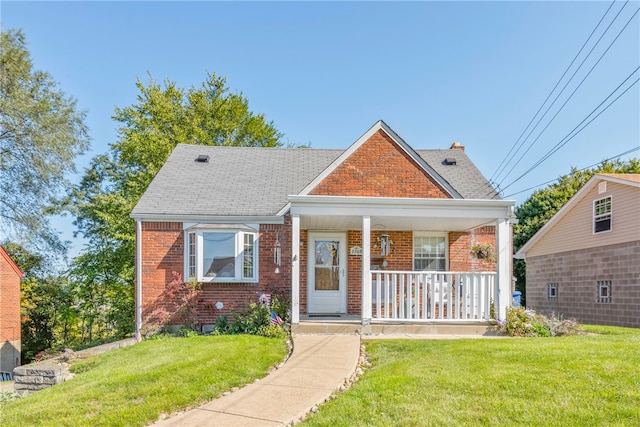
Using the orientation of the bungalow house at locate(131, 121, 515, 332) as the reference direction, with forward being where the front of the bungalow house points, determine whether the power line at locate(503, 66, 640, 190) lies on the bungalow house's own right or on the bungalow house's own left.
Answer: on the bungalow house's own left

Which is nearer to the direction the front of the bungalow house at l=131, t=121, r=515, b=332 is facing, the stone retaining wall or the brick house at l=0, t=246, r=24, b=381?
the stone retaining wall

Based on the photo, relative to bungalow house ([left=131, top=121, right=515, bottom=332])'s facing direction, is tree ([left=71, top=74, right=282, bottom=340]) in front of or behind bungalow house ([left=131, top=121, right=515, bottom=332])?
behind

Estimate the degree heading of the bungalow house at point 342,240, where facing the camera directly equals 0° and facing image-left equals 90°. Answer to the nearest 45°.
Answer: approximately 0°

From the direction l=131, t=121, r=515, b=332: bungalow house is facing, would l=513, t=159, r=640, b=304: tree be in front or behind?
behind

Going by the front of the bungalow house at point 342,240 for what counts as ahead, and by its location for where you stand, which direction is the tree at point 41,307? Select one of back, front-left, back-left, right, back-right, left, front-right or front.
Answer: back-right

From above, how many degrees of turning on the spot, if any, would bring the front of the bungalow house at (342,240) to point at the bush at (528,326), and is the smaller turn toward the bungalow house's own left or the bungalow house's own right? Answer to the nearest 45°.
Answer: approximately 45° to the bungalow house's own left

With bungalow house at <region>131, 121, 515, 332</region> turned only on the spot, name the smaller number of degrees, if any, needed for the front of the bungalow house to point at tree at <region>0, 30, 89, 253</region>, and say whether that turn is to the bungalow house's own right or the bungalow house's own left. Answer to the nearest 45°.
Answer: approximately 135° to the bungalow house's own right
